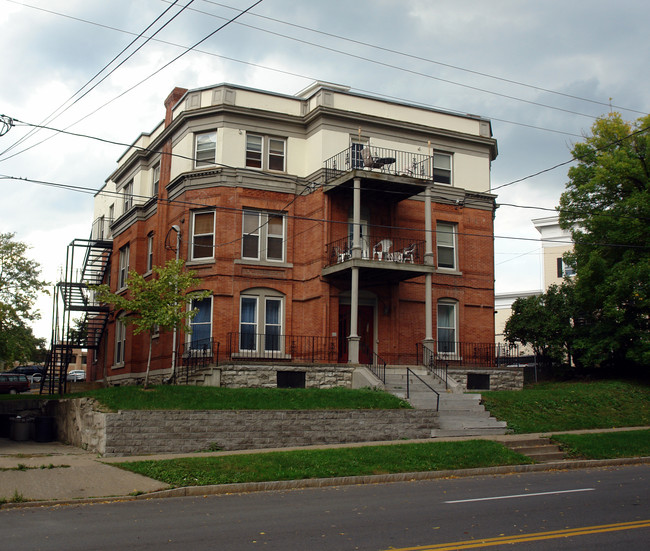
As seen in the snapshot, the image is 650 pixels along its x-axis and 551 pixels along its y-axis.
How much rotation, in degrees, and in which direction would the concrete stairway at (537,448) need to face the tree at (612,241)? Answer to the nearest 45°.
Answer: approximately 135° to its left

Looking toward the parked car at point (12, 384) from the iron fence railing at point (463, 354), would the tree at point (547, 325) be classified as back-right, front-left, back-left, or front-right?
back-right

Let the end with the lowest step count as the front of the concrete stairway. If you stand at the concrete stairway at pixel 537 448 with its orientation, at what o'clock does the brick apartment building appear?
The brick apartment building is roughly at 6 o'clock from the concrete stairway.

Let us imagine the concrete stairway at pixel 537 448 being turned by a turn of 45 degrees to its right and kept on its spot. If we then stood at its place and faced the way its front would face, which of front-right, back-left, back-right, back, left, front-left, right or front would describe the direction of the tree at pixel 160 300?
right

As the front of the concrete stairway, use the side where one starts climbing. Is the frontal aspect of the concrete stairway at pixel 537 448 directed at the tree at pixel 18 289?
no

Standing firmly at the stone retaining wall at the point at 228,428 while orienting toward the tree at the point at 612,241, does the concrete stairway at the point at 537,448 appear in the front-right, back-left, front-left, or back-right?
front-right

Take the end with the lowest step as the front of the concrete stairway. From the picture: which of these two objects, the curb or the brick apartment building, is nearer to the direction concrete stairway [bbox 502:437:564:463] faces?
the curb

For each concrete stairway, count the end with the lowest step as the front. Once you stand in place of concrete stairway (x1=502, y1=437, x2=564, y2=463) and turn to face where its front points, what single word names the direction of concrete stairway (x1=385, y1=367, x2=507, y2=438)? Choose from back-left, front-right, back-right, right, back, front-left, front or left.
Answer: back

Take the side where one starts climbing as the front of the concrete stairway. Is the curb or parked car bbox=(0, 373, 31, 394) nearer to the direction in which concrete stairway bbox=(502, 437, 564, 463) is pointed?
the curb

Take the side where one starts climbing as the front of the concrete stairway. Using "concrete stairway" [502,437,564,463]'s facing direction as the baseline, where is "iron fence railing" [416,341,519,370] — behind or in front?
behind

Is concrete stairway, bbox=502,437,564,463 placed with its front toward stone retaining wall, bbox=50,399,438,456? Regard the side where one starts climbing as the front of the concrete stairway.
no

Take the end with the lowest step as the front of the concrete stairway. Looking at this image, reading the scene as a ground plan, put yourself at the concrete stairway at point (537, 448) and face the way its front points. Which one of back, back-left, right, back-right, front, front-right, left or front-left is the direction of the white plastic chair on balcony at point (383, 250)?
back

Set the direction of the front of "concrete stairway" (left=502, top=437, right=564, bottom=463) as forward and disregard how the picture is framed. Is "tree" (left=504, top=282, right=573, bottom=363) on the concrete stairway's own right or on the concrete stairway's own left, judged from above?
on the concrete stairway's own left

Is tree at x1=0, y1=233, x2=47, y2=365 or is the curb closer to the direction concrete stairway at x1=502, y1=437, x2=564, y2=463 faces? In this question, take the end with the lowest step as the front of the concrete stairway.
the curb

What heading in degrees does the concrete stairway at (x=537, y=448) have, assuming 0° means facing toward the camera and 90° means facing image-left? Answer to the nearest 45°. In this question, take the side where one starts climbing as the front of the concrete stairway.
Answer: approximately 315°
